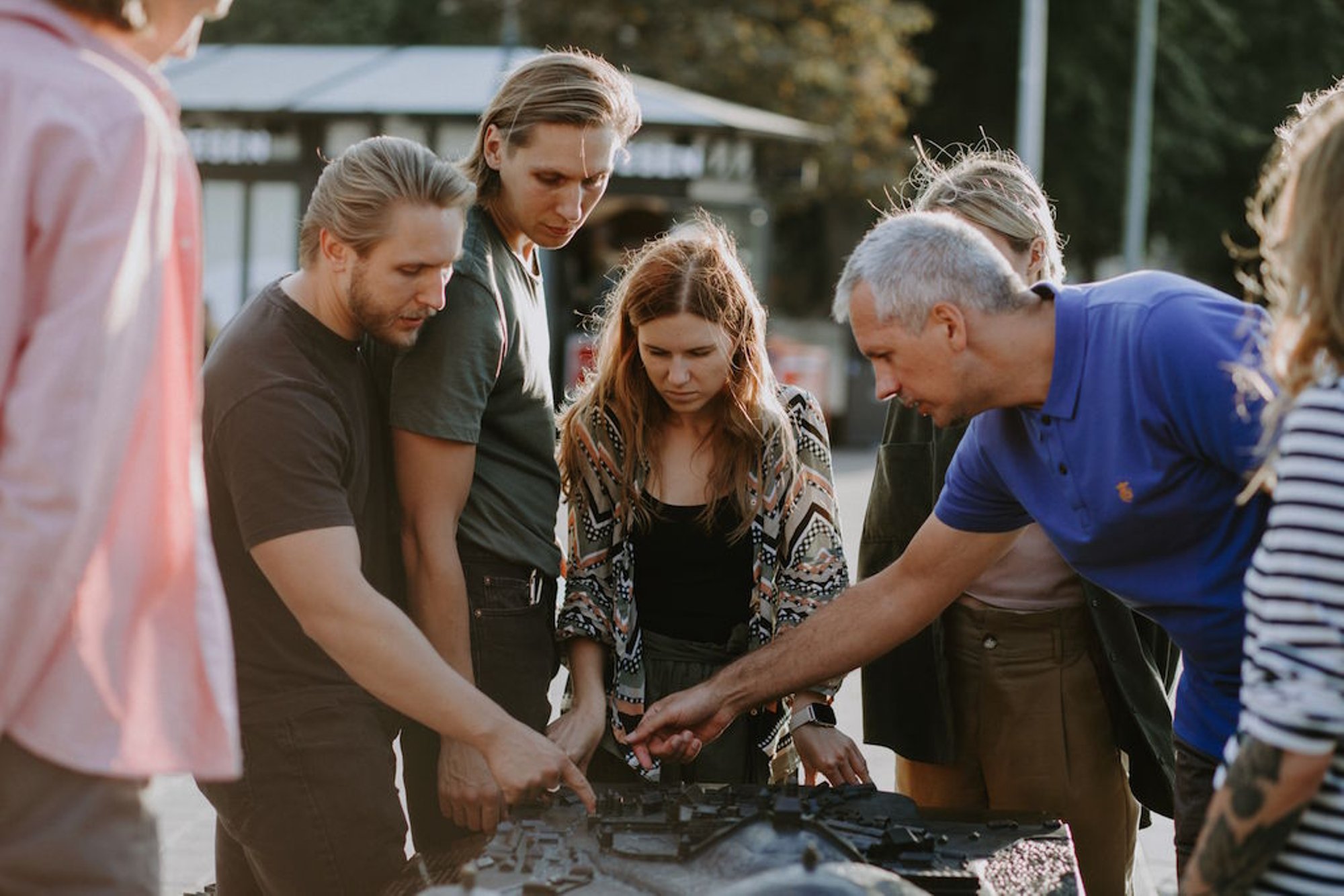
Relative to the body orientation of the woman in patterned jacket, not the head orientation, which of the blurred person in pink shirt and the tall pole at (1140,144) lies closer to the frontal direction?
the blurred person in pink shirt

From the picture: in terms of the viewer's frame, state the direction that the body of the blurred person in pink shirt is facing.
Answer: to the viewer's right

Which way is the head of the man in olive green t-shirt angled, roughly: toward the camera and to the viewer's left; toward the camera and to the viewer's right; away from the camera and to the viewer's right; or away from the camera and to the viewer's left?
toward the camera and to the viewer's right

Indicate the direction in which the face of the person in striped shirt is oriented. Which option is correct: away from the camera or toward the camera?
away from the camera

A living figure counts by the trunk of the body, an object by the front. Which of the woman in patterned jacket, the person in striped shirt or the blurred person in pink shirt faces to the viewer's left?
the person in striped shirt

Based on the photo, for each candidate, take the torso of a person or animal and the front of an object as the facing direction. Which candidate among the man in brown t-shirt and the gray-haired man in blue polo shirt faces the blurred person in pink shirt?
the gray-haired man in blue polo shirt

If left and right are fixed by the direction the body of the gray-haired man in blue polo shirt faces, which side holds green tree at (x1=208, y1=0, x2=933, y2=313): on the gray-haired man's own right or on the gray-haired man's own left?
on the gray-haired man's own right

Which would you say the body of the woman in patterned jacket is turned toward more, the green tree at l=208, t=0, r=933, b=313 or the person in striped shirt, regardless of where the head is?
the person in striped shirt

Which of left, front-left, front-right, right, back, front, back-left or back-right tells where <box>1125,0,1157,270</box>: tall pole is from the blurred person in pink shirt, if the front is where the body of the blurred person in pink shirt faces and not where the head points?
front-left

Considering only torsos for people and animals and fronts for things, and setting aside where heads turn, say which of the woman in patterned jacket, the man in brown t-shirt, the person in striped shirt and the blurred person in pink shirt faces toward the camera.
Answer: the woman in patterned jacket

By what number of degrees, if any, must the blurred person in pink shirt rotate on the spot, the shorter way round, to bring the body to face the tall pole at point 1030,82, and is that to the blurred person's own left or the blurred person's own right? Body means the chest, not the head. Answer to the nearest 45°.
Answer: approximately 45° to the blurred person's own left

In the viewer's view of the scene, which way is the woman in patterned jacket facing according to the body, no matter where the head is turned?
toward the camera

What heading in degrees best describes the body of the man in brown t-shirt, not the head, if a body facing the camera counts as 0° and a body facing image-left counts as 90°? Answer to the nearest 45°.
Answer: approximately 270°

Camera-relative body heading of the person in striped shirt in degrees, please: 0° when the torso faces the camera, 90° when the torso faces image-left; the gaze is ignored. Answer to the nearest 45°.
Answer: approximately 90°

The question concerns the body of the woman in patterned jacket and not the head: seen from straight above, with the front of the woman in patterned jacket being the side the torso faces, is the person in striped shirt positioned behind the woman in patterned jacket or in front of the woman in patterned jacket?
in front

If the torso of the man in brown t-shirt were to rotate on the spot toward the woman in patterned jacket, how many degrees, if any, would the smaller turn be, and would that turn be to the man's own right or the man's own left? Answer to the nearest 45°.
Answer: approximately 45° to the man's own left
